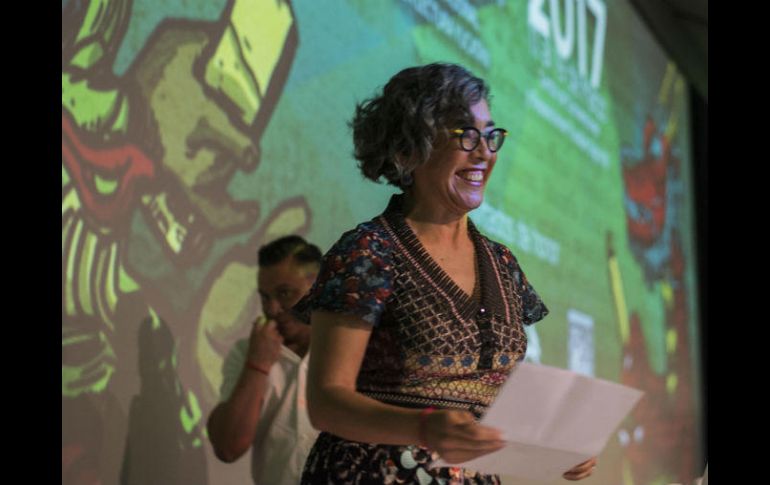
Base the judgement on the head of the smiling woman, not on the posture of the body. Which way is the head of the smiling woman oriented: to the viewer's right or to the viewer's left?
to the viewer's right

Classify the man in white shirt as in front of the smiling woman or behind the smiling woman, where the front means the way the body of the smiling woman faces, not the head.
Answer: behind

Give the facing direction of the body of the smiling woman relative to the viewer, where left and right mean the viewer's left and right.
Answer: facing the viewer and to the right of the viewer
